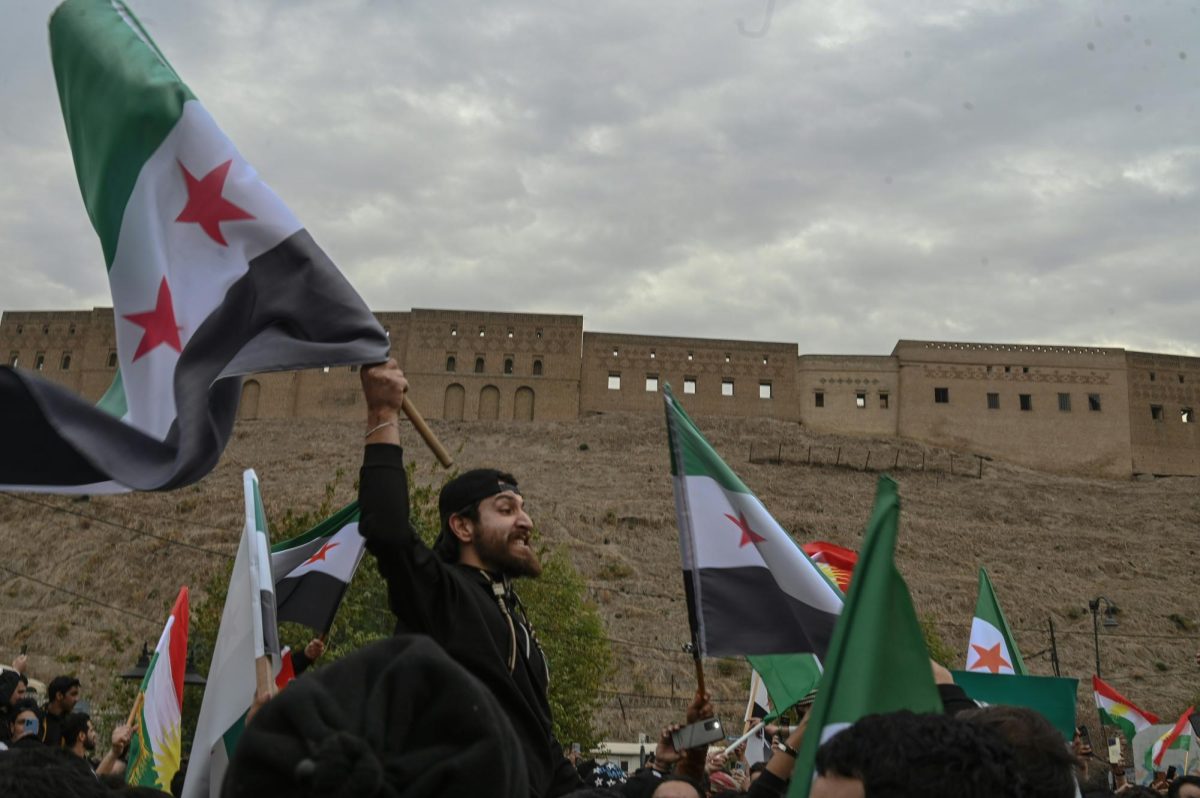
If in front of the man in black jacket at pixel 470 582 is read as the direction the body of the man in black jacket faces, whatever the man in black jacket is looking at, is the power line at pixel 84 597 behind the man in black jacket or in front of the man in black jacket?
behind

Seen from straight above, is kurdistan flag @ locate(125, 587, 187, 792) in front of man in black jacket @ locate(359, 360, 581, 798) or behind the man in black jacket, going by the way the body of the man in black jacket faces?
behind

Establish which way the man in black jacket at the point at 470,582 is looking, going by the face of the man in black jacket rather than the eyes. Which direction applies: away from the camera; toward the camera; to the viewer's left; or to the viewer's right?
to the viewer's right

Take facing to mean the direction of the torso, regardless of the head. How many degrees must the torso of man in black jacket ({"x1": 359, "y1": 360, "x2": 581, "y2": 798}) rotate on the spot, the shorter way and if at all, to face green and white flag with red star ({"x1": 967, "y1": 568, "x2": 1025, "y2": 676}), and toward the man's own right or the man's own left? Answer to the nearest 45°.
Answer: approximately 90° to the man's own left

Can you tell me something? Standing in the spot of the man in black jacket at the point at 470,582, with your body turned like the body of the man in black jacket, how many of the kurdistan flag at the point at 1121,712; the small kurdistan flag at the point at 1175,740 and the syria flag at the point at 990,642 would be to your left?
3

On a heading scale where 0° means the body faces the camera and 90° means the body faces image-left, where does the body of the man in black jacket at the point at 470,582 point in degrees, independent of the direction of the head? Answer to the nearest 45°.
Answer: approximately 315°

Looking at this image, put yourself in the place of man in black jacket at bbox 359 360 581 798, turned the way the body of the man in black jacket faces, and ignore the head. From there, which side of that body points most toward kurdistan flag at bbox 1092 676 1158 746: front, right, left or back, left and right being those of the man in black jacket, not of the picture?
left
